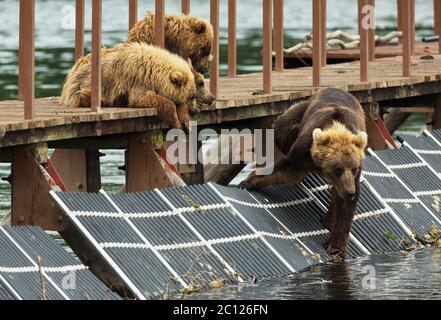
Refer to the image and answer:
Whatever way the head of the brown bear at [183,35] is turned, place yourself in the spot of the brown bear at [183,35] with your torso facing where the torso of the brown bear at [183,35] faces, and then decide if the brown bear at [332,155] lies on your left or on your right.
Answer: on your right

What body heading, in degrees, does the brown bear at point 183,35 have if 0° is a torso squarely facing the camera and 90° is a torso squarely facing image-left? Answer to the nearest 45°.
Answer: approximately 270°

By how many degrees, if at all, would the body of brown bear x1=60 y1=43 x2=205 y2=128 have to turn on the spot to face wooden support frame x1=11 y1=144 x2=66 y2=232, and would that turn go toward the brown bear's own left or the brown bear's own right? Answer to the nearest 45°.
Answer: approximately 135° to the brown bear's own right

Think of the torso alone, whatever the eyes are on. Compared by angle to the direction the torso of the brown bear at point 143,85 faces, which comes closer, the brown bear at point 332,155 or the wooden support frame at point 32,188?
the brown bear

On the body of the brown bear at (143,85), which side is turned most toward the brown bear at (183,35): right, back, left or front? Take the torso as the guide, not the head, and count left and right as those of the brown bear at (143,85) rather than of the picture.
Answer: left

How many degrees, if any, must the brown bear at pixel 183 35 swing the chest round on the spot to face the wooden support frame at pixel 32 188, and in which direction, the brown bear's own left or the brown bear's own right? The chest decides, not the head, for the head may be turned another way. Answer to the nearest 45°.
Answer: approximately 135° to the brown bear's own right

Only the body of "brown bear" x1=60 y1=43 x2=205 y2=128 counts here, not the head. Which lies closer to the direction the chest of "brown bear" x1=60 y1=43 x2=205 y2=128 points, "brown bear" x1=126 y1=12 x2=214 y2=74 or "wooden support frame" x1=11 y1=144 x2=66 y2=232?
the brown bear

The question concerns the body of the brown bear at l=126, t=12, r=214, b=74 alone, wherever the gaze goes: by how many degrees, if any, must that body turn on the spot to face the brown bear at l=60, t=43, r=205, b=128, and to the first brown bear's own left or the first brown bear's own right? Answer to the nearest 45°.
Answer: approximately 90° to the first brown bear's own right

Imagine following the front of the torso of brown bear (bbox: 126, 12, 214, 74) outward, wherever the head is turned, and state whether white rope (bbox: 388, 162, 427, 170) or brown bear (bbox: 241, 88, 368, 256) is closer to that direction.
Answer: the white rope

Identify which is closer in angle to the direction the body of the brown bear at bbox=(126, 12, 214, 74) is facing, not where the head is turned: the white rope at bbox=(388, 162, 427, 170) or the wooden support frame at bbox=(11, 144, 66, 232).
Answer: the white rope

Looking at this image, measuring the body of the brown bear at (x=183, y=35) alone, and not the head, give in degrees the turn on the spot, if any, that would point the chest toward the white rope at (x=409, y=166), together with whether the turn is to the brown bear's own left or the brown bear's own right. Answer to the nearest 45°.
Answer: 0° — it already faces it

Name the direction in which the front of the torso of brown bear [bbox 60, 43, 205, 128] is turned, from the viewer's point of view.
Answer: to the viewer's right

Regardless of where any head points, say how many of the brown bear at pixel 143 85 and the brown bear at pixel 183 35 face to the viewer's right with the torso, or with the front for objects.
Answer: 2
